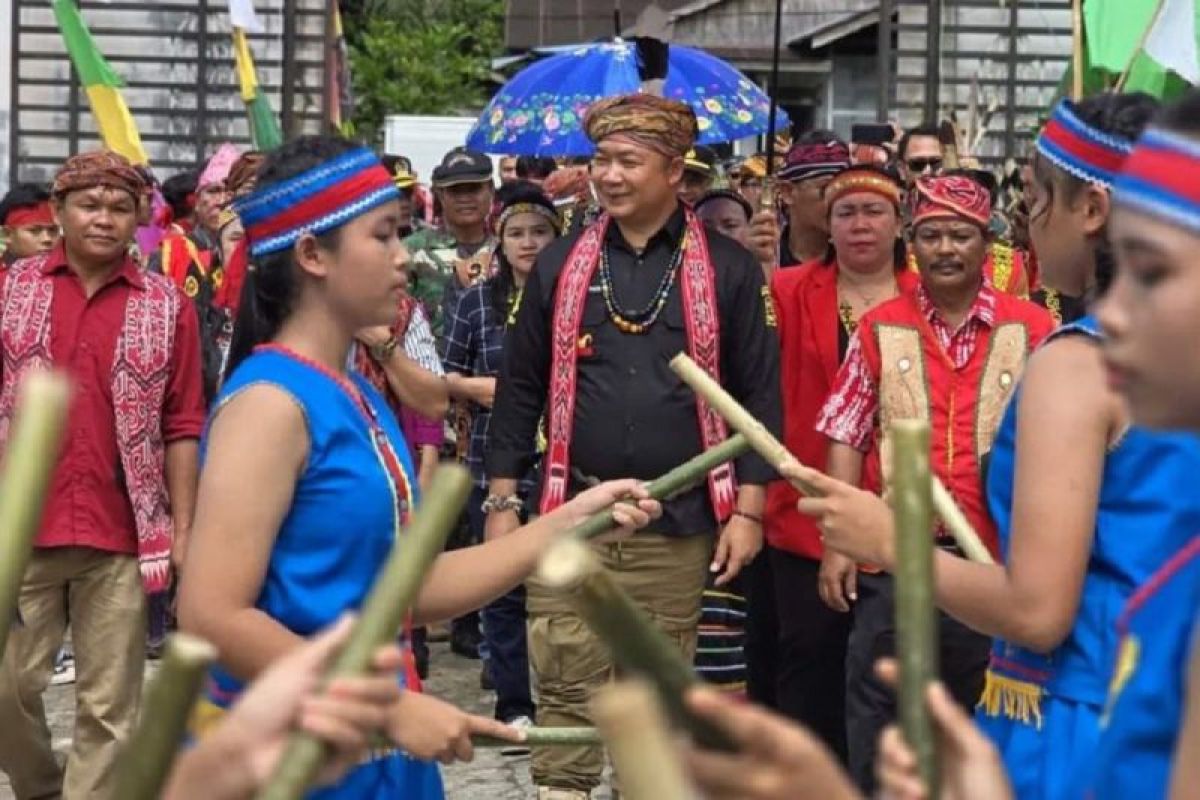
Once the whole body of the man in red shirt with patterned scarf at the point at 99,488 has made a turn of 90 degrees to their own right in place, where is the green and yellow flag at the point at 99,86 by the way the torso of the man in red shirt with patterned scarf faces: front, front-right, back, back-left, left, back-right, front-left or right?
right

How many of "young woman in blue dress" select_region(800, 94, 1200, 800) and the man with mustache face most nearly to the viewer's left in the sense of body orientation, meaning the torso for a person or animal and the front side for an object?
1

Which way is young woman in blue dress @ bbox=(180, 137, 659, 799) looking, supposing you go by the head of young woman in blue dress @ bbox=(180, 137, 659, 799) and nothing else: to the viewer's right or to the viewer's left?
to the viewer's right

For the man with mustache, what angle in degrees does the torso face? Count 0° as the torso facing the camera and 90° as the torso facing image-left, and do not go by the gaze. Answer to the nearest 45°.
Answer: approximately 0°

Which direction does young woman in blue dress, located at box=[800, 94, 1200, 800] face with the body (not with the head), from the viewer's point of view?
to the viewer's left

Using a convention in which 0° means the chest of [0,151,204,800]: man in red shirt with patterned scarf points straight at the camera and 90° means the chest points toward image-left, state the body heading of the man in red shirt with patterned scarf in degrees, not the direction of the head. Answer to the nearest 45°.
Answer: approximately 0°

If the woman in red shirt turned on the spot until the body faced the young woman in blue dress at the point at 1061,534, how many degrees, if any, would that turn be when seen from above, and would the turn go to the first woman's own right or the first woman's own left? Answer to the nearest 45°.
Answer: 0° — they already face them
